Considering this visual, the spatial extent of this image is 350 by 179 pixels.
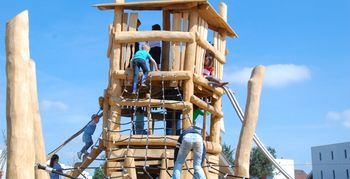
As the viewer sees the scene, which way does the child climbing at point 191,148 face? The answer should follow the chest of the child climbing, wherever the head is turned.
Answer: away from the camera

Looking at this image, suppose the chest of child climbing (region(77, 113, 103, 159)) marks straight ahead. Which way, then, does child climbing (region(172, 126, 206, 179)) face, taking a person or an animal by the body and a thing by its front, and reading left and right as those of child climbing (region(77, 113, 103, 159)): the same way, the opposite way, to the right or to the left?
to the left

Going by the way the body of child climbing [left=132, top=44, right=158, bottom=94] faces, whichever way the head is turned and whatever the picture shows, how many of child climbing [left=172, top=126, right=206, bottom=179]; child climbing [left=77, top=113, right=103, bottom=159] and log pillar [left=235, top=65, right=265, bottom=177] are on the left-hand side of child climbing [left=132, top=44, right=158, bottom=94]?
1

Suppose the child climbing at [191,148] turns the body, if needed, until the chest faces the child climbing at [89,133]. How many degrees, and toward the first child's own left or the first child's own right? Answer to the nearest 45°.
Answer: approximately 45° to the first child's own left

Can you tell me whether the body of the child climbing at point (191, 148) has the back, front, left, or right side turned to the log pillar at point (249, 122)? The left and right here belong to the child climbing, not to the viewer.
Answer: right

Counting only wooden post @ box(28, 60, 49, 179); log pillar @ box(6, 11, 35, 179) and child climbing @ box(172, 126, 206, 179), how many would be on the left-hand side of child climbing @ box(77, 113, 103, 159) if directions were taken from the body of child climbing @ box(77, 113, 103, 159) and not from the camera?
0

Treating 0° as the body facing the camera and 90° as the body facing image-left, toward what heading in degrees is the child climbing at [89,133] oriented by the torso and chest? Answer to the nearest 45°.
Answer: approximately 270°

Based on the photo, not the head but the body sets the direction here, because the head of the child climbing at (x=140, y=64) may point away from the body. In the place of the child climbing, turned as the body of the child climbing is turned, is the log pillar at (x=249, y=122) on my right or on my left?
on my right

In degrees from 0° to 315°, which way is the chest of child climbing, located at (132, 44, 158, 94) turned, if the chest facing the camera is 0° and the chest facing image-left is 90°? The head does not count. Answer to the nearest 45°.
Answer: approximately 225°

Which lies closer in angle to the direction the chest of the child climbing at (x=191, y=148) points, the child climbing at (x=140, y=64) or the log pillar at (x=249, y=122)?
the child climbing

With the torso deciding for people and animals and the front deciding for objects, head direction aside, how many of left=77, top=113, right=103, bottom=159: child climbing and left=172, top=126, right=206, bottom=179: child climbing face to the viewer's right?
1
